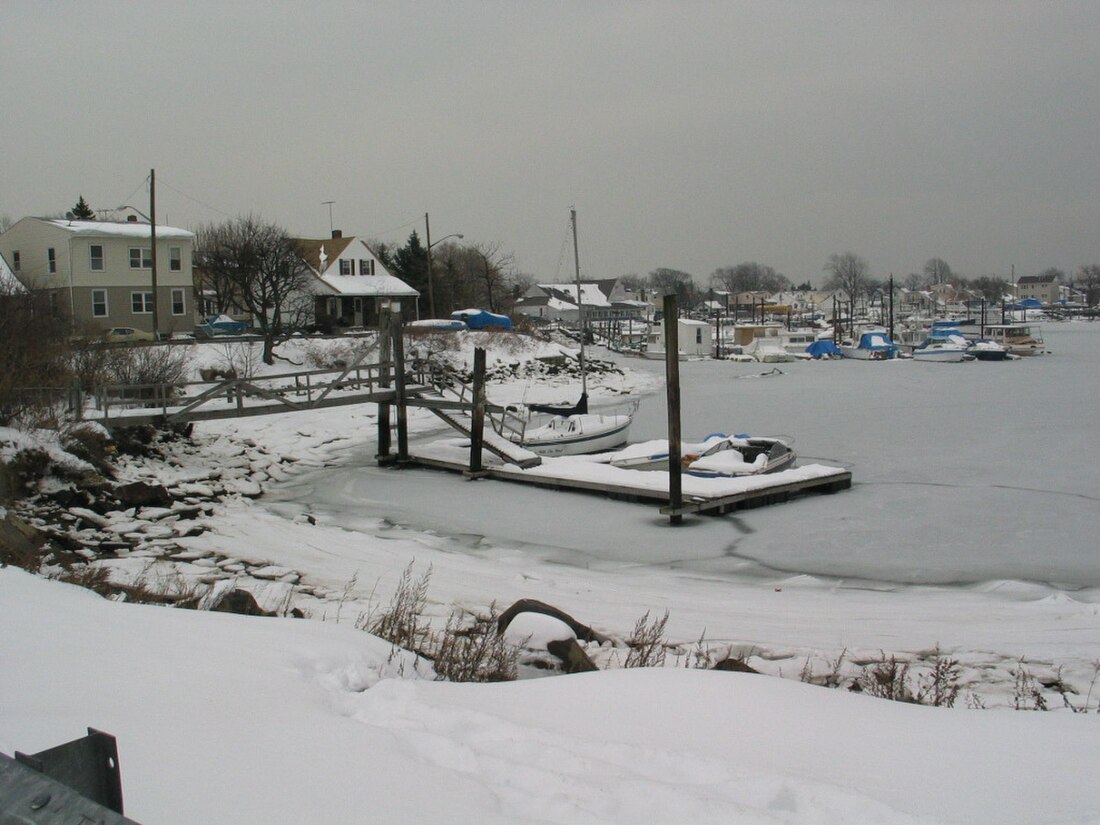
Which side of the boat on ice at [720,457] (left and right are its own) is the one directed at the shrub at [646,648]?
left

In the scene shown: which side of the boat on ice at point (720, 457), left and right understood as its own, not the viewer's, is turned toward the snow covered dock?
left

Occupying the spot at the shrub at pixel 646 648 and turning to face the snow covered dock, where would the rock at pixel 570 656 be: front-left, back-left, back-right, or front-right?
back-left

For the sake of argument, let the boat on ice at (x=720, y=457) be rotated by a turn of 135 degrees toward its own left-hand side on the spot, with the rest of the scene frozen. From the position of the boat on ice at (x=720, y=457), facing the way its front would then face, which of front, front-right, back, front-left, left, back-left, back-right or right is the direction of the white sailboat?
back

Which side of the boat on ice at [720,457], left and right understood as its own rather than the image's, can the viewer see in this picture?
left

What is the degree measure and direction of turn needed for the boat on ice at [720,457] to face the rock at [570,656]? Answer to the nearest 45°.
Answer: approximately 90° to its left

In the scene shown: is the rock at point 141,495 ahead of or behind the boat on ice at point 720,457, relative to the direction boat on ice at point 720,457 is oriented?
ahead

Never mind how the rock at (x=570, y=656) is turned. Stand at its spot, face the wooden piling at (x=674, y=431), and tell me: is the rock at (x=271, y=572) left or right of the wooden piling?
left
